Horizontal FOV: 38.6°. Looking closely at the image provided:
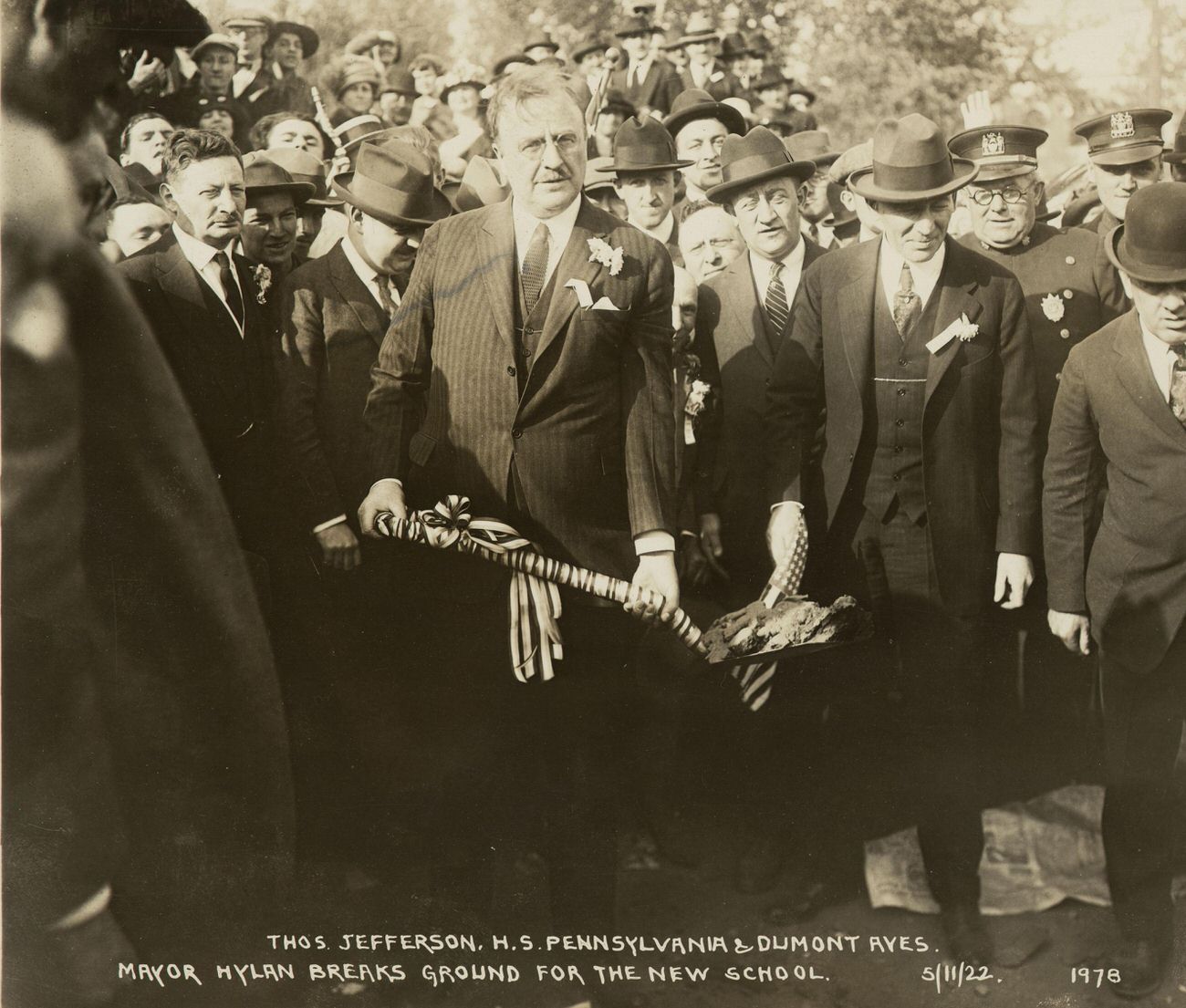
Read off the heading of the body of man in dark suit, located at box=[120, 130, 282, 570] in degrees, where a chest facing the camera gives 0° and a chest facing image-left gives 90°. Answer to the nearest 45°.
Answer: approximately 315°

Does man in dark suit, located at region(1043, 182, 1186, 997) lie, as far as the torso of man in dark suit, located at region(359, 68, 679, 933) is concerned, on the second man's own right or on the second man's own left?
on the second man's own left

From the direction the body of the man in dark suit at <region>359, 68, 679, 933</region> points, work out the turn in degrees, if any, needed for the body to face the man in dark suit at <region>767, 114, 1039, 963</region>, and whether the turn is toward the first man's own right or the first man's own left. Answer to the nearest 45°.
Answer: approximately 90° to the first man's own left

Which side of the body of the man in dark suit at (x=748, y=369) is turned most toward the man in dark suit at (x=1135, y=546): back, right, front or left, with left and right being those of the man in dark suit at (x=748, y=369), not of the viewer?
left

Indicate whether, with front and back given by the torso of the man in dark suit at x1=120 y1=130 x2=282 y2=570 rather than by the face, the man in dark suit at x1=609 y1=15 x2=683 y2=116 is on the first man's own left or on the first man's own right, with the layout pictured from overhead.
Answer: on the first man's own left

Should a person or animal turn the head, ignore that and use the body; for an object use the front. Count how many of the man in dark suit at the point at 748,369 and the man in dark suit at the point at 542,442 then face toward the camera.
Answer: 2

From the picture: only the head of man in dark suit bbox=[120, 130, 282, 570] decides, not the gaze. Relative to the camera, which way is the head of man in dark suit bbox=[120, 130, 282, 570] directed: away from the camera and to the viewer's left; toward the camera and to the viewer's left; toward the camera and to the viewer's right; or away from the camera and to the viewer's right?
toward the camera and to the viewer's right
